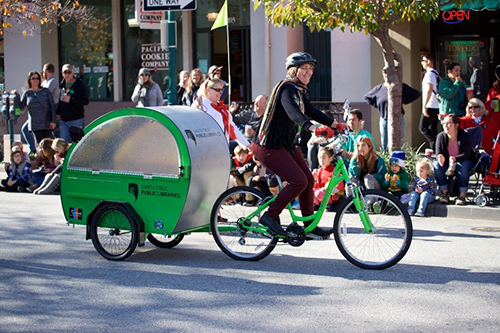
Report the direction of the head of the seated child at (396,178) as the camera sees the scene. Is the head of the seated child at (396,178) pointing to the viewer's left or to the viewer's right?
to the viewer's left

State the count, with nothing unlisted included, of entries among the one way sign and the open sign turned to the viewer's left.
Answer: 0

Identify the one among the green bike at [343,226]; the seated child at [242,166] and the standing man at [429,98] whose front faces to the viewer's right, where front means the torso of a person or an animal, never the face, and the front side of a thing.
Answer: the green bike

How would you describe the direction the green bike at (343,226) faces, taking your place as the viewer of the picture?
facing to the right of the viewer

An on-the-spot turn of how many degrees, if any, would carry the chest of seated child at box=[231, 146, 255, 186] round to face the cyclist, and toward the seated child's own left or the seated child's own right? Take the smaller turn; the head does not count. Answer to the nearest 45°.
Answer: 0° — they already face them

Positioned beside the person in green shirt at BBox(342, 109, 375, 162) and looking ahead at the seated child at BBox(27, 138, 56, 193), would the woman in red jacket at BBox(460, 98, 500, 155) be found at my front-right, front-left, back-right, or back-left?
back-right

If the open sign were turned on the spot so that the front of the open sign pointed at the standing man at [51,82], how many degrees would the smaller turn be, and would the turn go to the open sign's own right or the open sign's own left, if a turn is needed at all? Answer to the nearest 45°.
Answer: approximately 90° to the open sign's own right

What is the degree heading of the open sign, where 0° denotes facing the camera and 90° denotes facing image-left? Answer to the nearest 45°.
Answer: approximately 0°

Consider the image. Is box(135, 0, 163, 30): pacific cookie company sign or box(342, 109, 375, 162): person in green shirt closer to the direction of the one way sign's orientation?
the person in green shirt
